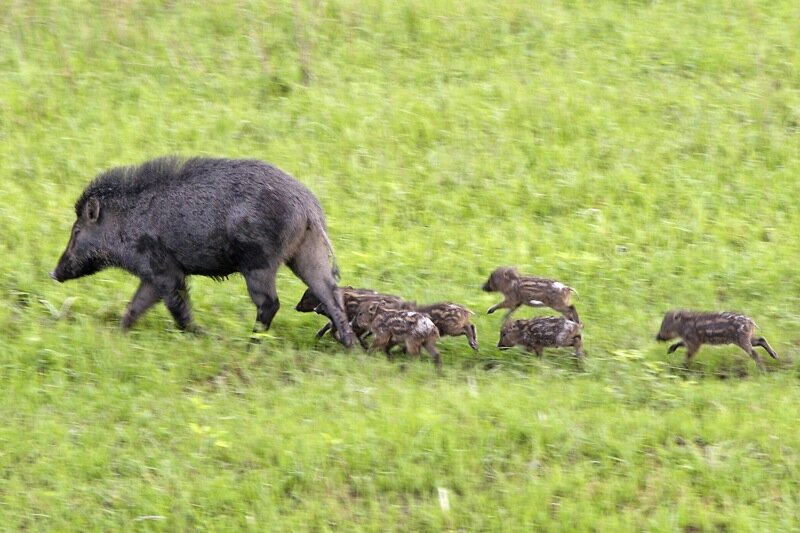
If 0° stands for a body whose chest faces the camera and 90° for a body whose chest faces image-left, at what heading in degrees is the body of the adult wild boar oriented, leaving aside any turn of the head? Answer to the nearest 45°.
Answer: approximately 90°
